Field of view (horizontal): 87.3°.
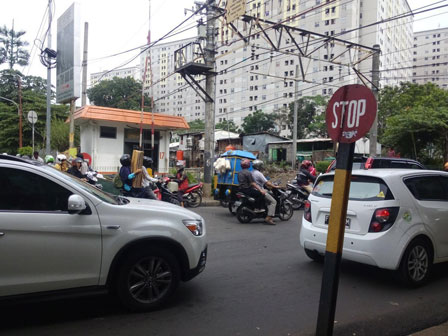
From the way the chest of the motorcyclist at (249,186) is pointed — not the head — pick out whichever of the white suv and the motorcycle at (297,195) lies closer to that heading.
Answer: the motorcycle

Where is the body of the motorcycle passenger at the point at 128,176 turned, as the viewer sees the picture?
to the viewer's right

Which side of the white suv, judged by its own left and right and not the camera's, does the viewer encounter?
right
